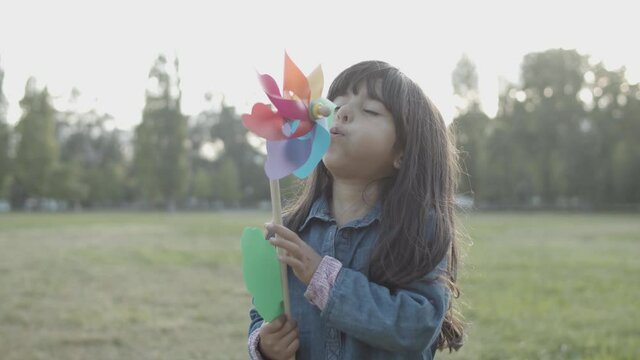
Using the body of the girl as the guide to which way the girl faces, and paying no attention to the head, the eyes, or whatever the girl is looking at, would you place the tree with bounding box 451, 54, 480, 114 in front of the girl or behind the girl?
behind

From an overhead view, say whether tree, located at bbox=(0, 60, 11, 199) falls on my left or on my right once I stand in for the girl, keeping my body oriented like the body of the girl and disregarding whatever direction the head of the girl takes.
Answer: on my right

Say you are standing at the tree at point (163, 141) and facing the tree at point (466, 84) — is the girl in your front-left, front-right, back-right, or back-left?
front-right

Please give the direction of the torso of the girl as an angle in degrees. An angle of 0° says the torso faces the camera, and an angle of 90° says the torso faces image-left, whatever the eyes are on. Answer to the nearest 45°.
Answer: approximately 45°

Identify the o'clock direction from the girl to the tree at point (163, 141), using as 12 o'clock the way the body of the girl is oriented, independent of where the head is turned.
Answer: The tree is roughly at 4 o'clock from the girl.

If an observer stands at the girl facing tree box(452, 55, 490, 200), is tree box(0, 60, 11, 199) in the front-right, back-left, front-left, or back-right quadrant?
front-left

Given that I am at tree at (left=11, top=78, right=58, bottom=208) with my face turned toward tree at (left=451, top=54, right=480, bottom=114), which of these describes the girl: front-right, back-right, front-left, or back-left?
front-right

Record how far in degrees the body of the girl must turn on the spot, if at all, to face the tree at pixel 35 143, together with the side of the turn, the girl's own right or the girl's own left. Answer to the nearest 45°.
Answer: approximately 90° to the girl's own right

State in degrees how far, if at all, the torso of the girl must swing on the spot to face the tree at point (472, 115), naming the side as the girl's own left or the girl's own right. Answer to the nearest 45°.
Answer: approximately 135° to the girl's own right

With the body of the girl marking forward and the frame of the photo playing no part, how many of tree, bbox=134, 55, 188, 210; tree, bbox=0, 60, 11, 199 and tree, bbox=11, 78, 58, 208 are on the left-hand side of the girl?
0

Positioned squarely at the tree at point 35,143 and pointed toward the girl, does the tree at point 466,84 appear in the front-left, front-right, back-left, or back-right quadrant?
front-left

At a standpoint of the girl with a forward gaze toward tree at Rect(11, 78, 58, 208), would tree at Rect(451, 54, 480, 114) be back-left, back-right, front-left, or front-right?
front-right
